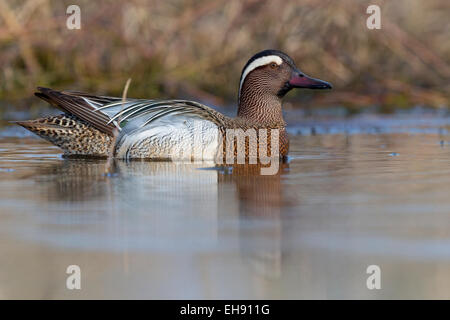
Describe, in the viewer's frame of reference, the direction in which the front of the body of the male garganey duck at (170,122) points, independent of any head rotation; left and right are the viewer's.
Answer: facing to the right of the viewer
